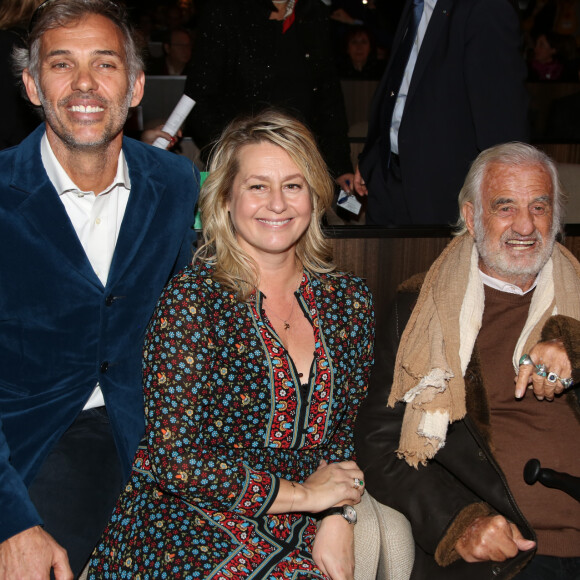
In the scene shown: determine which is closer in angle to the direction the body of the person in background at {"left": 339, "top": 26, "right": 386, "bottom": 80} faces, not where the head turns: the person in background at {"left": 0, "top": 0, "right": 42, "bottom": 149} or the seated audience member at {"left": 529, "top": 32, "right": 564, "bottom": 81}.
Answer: the person in background

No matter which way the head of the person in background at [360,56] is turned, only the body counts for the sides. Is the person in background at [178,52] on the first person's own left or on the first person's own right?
on the first person's own right

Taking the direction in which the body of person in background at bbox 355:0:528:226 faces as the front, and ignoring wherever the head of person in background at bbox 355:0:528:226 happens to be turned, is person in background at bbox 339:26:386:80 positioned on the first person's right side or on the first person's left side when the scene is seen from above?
on the first person's right side

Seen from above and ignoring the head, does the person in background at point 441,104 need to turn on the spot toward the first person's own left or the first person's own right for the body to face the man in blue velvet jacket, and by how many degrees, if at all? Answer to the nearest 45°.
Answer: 0° — they already face them

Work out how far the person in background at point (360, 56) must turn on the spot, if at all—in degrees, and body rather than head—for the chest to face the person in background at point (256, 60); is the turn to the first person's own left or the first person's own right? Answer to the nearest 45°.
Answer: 0° — they already face them

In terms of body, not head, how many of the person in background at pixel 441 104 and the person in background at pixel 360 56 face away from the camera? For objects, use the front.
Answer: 0

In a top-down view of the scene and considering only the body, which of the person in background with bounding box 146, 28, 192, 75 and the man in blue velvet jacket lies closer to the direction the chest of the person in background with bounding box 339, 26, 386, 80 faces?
the man in blue velvet jacket

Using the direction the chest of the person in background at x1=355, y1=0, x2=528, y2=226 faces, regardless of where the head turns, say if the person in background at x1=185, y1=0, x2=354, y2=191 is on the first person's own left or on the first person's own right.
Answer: on the first person's own right
